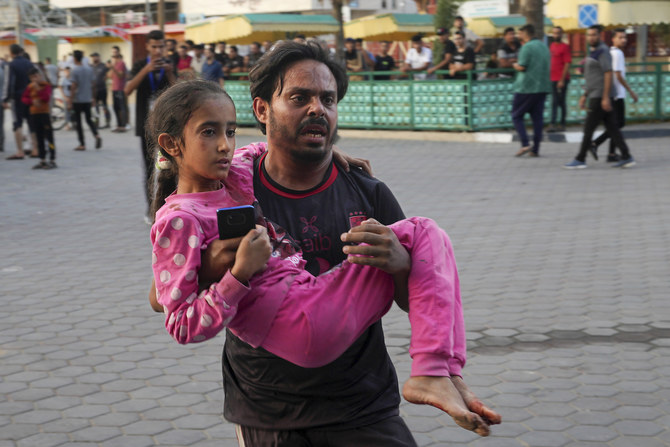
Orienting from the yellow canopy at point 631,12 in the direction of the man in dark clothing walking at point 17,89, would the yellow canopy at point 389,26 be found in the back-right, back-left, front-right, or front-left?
front-right

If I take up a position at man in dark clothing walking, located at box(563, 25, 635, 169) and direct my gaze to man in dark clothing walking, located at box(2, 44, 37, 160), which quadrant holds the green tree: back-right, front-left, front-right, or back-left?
front-right

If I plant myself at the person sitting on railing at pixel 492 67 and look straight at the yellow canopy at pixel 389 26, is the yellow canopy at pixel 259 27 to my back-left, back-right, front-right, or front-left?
front-left

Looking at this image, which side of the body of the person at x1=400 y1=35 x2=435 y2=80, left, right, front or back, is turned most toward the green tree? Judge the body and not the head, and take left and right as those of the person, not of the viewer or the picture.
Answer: back

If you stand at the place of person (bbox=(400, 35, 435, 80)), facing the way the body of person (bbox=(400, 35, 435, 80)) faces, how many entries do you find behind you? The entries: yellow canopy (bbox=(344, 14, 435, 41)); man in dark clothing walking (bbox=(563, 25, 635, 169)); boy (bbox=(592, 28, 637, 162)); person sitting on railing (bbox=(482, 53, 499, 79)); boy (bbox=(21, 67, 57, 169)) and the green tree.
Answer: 2

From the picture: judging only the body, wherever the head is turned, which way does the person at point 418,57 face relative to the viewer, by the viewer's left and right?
facing the viewer

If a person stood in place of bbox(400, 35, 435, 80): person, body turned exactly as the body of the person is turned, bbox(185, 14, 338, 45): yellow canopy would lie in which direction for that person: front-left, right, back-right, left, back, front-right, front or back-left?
back-right

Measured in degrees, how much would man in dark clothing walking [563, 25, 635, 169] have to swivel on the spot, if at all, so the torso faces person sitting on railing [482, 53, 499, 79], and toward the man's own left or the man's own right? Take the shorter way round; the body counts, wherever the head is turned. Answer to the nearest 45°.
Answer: approximately 90° to the man's own right

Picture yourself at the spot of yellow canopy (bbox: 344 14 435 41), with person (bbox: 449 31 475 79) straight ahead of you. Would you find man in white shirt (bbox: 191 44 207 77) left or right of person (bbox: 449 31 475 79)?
right
